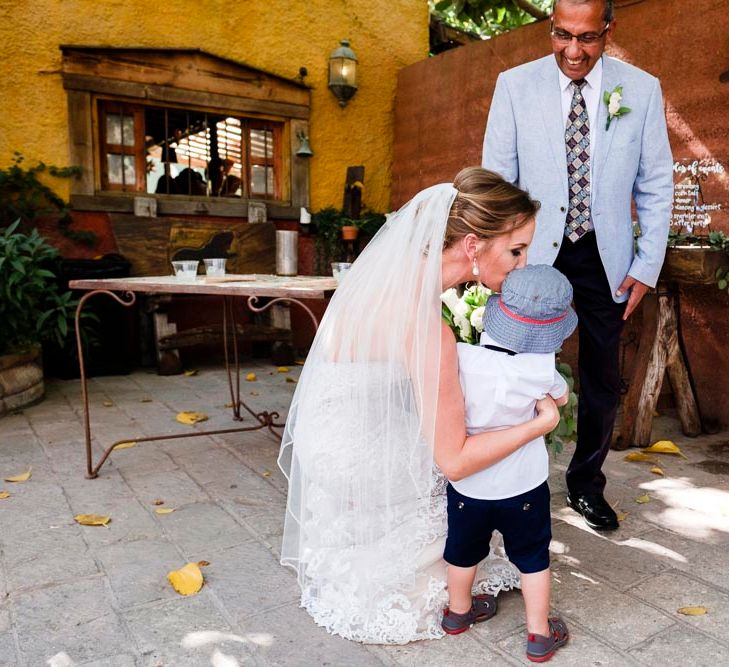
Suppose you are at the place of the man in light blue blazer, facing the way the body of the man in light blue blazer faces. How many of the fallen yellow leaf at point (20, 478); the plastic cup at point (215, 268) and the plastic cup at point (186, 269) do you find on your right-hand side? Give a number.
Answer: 3

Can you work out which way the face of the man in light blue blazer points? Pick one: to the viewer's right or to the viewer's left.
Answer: to the viewer's left

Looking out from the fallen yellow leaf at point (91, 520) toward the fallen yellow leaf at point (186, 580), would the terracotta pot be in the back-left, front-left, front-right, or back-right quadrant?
back-left

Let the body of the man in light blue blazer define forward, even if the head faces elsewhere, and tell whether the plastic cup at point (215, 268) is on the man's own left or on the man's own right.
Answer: on the man's own right

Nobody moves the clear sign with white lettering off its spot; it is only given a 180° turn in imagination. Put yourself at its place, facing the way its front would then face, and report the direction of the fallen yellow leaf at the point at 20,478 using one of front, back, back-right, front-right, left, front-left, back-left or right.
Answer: back-left

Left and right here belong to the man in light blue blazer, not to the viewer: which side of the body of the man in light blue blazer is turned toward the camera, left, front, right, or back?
front

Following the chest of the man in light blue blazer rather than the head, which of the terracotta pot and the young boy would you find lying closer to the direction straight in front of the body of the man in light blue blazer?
the young boy

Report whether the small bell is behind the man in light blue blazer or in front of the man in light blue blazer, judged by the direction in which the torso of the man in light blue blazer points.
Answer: behind

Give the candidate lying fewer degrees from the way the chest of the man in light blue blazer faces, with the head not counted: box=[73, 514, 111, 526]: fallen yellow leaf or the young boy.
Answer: the young boy

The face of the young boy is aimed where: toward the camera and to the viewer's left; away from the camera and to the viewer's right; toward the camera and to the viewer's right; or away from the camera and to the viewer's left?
away from the camera and to the viewer's left

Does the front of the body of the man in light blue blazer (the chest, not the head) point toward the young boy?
yes

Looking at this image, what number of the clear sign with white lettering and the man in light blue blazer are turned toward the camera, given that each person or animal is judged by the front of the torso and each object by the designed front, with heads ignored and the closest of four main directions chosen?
2

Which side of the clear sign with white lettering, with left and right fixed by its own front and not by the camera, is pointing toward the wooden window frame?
right
